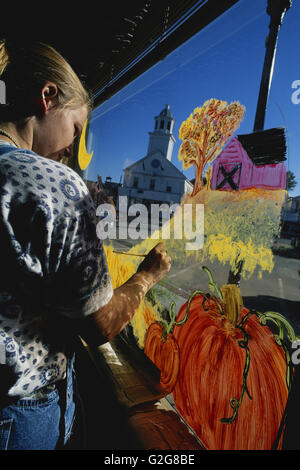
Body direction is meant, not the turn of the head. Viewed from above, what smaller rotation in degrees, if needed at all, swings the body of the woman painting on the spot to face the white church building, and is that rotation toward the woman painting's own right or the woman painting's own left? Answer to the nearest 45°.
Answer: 0° — they already face it

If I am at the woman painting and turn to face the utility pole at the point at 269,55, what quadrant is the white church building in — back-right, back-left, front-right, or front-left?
front-left

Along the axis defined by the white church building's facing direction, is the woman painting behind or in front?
in front

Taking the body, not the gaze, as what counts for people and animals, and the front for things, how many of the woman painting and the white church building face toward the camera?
1

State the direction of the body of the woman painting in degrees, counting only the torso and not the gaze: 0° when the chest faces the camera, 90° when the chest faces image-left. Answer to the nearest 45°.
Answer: approximately 225°

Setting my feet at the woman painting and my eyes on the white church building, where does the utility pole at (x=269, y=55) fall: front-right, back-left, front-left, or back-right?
front-right

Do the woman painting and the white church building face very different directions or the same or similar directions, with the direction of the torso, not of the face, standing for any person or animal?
very different directions

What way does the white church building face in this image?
toward the camera

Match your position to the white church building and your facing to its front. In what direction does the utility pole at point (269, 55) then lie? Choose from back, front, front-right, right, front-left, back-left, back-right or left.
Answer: front-left
